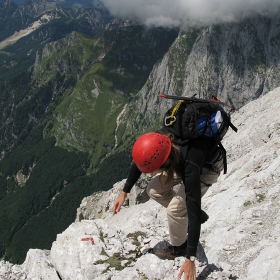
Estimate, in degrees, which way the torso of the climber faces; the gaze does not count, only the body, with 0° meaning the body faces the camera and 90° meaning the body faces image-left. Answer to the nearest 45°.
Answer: approximately 45°
